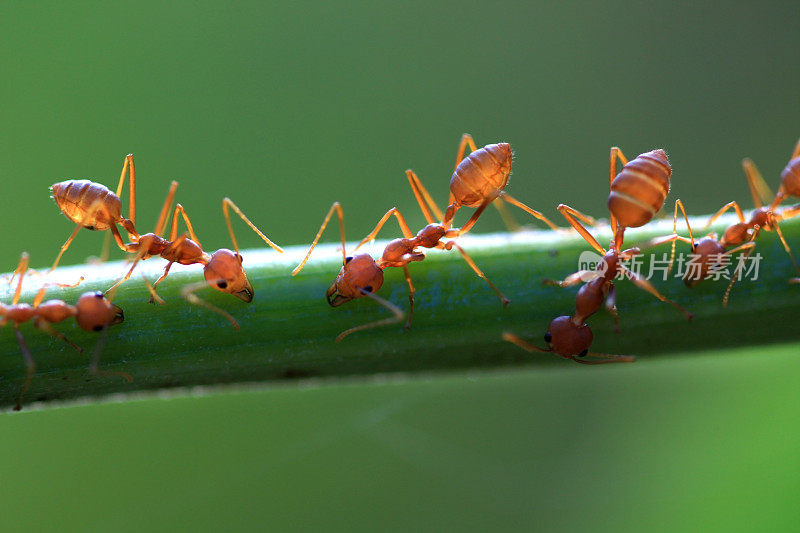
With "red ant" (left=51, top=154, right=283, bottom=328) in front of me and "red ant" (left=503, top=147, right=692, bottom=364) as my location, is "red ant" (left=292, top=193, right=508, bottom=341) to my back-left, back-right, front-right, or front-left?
front-left

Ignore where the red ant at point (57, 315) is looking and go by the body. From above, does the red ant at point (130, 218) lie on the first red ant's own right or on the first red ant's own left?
on the first red ant's own left

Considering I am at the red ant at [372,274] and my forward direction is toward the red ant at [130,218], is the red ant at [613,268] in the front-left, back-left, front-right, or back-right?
back-right

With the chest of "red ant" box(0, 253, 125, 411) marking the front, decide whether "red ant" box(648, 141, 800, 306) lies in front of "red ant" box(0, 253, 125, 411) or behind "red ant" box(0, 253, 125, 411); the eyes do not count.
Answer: in front

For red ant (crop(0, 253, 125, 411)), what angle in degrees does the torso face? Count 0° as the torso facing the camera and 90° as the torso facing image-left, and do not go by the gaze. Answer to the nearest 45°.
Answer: approximately 270°

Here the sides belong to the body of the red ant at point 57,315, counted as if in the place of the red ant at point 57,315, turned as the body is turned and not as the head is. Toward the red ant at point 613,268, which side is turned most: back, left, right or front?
front

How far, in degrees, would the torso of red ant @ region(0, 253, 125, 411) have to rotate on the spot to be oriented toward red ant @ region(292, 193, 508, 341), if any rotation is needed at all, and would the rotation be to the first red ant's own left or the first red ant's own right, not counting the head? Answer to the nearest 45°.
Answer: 0° — it already faces it
